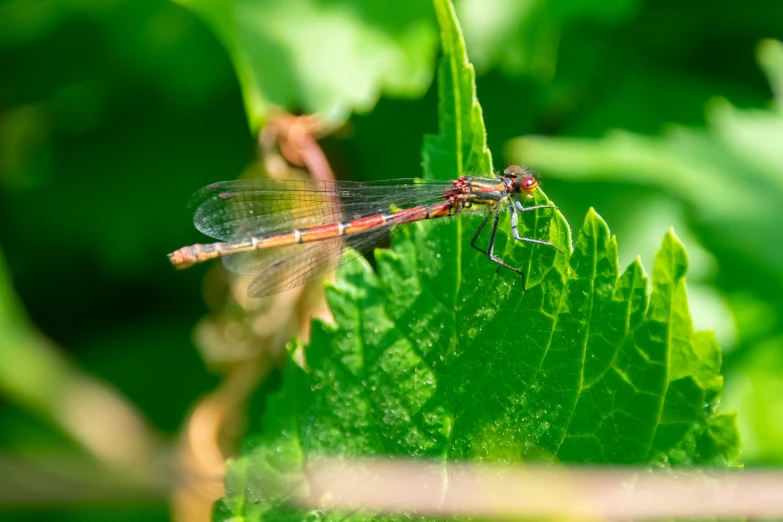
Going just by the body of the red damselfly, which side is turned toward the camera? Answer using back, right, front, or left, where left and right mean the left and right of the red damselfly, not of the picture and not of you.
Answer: right
